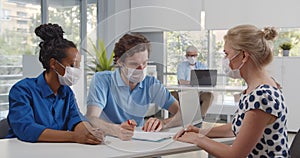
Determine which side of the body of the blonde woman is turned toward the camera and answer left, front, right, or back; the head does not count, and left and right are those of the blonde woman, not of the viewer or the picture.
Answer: left

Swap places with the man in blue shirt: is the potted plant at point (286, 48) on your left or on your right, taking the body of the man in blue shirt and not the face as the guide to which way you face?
on your left

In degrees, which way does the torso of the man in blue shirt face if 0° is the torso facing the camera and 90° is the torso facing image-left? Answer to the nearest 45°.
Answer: approximately 315°

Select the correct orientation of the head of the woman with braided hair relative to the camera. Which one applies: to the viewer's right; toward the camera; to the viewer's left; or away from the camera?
to the viewer's right

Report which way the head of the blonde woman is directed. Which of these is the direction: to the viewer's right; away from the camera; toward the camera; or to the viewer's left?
to the viewer's left

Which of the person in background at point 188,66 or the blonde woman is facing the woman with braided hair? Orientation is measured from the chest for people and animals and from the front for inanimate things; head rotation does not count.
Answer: the blonde woman
